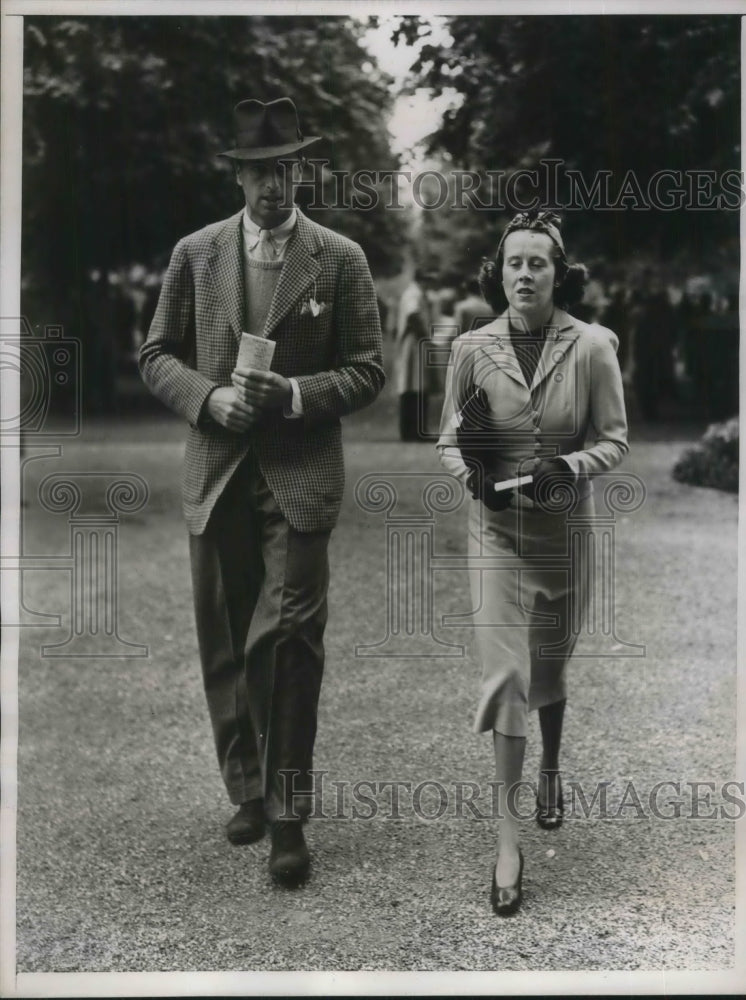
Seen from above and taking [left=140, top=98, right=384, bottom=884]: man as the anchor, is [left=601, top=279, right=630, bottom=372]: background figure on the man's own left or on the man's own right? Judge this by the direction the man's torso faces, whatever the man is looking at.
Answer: on the man's own left

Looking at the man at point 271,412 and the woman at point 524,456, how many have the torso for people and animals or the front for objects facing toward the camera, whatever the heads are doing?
2

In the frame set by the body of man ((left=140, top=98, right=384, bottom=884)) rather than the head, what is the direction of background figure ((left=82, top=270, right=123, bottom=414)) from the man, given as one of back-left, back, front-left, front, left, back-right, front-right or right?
back-right

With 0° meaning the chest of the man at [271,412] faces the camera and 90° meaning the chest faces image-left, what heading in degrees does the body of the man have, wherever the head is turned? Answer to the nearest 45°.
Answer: approximately 0°

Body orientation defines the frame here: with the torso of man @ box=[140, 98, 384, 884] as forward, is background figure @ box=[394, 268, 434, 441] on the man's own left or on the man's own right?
on the man's own left

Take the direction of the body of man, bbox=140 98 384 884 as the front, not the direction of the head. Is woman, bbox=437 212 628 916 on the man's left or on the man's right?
on the man's left
